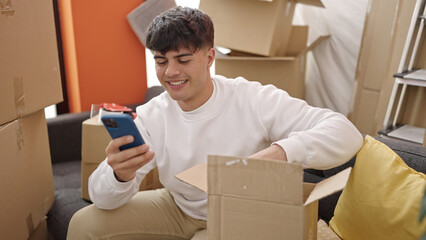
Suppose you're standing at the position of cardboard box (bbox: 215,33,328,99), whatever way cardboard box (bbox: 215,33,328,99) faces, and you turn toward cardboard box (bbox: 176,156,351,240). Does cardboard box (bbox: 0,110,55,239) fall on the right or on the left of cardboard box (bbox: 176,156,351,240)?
right

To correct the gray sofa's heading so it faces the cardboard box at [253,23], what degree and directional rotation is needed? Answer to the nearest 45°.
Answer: approximately 135° to its left

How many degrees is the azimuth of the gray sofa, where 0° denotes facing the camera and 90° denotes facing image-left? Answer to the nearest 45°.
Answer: approximately 0°

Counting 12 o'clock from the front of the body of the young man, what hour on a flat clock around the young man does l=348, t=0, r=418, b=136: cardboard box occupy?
The cardboard box is roughly at 6 o'clock from the young man.

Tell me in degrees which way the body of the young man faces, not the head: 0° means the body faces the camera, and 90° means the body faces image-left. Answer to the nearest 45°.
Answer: approximately 45°

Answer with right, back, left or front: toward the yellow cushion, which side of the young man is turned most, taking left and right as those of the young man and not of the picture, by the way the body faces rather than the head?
left

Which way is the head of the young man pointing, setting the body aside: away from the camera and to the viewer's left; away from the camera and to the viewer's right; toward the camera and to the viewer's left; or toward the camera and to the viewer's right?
toward the camera and to the viewer's left
